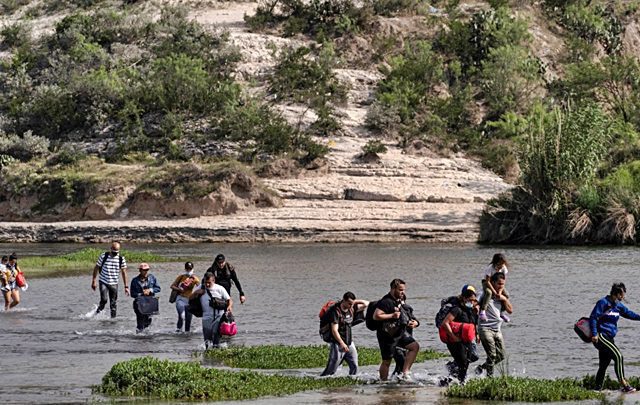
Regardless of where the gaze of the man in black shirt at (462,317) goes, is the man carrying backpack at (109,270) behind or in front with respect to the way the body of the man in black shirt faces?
behind

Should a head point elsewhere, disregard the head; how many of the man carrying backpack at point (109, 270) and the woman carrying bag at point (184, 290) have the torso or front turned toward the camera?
2

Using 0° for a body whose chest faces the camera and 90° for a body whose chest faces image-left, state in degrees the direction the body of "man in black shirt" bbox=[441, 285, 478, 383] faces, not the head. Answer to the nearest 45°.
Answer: approximately 315°

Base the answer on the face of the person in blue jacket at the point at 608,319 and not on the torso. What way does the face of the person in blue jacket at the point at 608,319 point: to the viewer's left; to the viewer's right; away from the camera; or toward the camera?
to the viewer's right

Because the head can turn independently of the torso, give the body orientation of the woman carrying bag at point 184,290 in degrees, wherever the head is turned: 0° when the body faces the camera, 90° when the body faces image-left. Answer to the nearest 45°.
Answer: approximately 0°

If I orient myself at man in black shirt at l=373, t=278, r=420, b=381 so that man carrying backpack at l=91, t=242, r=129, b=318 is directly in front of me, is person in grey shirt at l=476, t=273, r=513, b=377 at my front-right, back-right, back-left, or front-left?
back-right

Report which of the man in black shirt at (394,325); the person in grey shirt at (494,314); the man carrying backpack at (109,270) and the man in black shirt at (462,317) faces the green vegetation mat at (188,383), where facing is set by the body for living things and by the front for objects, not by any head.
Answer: the man carrying backpack

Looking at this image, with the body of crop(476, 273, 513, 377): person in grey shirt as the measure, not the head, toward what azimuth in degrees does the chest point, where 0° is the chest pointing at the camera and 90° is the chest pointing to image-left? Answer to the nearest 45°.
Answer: approximately 315°

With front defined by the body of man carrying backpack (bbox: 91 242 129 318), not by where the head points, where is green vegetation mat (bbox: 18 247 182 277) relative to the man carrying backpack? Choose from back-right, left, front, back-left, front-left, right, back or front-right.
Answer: back

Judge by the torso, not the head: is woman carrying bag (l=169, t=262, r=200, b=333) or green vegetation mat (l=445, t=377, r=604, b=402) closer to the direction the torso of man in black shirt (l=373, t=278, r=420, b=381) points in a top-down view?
the green vegetation mat

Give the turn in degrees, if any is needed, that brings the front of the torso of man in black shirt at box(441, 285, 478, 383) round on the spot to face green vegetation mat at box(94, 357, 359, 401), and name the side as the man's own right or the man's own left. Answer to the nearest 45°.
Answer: approximately 135° to the man's own right
